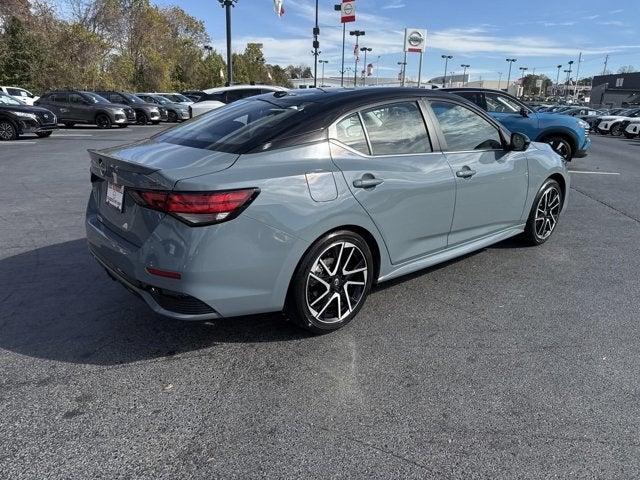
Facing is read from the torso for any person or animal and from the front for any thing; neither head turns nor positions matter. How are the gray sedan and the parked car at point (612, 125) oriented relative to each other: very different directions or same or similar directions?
very different directions

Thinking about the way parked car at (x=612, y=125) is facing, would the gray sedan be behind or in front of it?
in front

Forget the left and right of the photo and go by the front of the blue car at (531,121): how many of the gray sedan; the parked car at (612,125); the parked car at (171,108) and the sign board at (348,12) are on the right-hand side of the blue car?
1

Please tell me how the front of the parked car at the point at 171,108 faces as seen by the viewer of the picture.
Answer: facing the viewer and to the right of the viewer

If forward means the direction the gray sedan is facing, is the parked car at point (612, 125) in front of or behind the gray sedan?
in front

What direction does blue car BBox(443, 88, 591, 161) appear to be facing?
to the viewer's right

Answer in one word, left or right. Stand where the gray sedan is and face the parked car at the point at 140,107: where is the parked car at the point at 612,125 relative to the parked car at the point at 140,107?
right

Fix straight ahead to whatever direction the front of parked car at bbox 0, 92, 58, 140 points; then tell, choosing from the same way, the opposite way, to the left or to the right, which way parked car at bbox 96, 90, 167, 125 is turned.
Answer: the same way

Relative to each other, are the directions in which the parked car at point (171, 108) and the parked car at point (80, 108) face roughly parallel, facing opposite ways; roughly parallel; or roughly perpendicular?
roughly parallel

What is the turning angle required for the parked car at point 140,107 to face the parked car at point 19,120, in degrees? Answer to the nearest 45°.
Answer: approximately 45° to its right

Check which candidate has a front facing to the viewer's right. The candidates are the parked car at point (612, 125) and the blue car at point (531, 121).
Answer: the blue car

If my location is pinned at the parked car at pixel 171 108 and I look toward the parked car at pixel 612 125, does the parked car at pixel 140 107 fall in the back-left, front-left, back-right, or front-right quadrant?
back-right

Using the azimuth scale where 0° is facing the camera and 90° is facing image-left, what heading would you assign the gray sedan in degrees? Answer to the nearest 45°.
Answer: approximately 225°
